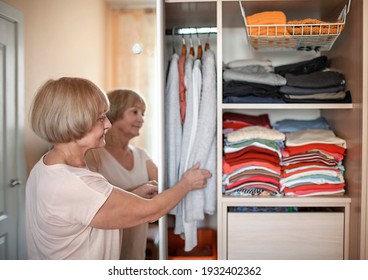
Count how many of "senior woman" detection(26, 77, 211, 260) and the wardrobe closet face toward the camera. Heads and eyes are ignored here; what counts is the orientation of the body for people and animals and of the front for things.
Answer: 1

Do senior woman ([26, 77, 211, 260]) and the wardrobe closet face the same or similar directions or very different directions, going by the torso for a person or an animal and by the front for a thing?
very different directions

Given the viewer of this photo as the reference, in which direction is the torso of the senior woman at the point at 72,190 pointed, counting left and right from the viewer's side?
facing away from the viewer and to the right of the viewer

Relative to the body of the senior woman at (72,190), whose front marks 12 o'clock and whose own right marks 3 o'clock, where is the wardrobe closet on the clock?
The wardrobe closet is roughly at 1 o'clock from the senior woman.

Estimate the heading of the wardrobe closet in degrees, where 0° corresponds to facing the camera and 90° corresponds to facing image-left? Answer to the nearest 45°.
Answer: approximately 0°

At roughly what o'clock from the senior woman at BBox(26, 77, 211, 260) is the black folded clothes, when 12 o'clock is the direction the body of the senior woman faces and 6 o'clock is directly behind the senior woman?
The black folded clothes is roughly at 1 o'clock from the senior woman.

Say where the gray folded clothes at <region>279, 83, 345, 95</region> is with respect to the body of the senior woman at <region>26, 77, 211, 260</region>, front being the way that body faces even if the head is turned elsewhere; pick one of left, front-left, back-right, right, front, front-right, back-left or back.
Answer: front-right
